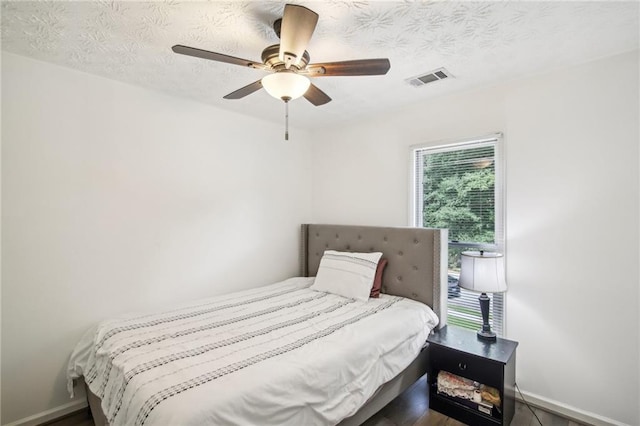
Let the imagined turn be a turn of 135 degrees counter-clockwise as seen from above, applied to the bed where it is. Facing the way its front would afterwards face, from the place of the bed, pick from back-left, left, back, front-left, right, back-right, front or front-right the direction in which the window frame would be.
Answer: front

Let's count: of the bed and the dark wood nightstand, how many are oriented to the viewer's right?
0

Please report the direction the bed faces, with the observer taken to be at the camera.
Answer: facing the viewer and to the left of the viewer

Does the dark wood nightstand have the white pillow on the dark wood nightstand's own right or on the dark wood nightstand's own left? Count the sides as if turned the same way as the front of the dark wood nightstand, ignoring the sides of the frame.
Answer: on the dark wood nightstand's own right
